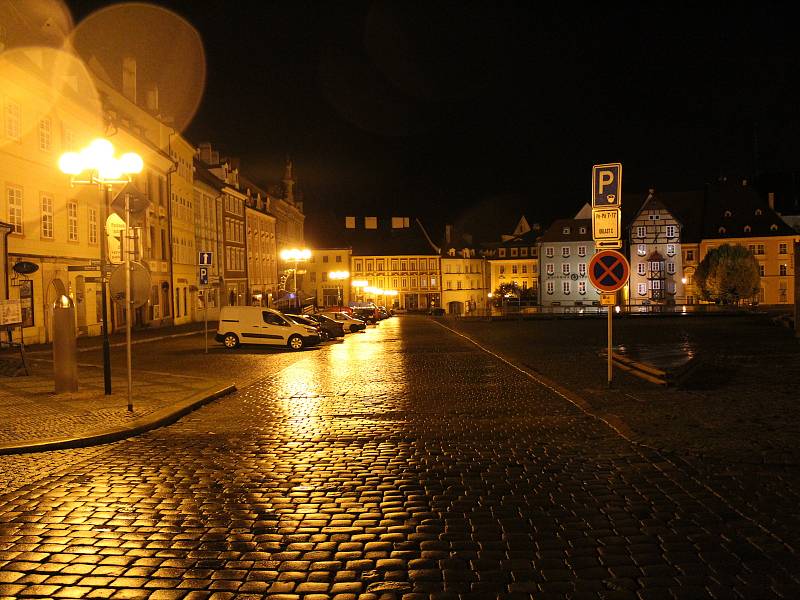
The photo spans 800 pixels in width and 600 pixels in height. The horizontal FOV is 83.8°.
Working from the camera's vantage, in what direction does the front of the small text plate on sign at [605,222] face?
facing the viewer

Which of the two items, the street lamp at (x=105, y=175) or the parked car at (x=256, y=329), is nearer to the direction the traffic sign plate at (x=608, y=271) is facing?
the street lamp

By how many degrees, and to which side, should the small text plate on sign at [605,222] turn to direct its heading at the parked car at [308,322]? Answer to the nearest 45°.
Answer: approximately 135° to its right

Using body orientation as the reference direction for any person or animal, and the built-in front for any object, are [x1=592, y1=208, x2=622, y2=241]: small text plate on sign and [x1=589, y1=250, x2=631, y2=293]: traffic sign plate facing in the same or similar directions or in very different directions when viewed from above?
same or similar directions

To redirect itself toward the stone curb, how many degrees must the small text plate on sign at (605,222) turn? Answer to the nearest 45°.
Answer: approximately 45° to its right

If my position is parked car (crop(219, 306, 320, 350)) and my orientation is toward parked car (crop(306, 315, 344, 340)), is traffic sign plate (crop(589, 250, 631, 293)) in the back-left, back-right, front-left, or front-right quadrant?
back-right

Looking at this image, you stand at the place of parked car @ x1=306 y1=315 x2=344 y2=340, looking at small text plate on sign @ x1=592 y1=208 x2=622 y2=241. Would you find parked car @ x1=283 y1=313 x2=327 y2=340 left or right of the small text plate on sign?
right

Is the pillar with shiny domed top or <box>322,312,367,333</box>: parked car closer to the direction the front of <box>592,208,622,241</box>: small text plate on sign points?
the pillar with shiny domed top

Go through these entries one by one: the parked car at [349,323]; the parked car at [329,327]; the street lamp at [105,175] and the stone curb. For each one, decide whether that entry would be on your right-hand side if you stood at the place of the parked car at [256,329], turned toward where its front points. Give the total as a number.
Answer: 2
